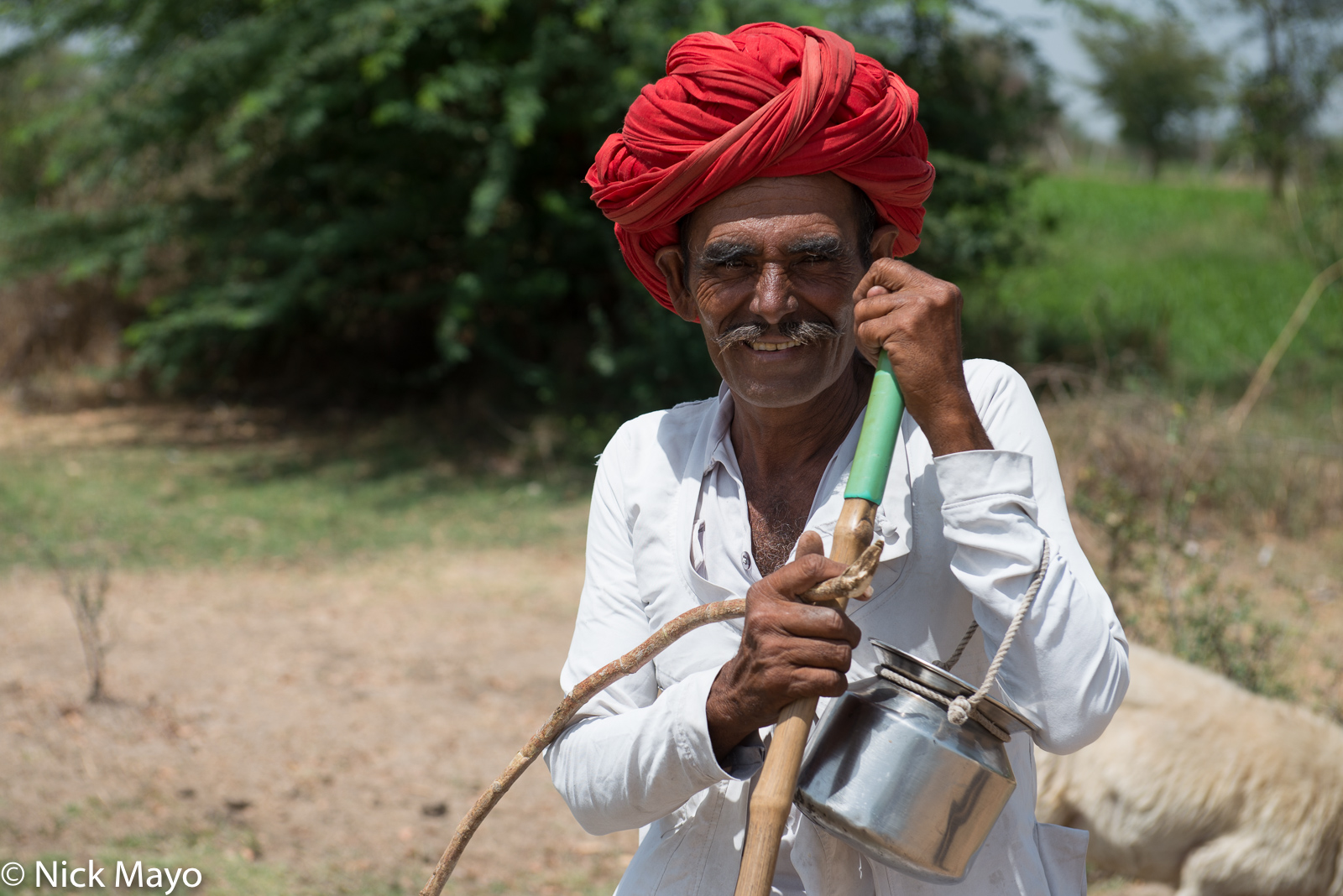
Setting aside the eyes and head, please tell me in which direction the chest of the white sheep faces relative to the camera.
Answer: to the viewer's left

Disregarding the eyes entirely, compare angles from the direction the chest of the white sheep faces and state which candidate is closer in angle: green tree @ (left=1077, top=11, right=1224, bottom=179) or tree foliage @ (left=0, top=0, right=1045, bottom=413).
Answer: the tree foliage

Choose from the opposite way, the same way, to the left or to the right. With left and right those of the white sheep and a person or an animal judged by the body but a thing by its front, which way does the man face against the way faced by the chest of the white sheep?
to the left

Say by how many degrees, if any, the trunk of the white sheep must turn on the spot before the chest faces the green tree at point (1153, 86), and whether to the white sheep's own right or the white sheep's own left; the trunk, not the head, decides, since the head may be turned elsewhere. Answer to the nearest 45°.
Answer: approximately 90° to the white sheep's own right

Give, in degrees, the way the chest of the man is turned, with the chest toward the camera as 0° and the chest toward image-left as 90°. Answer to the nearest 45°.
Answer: approximately 0°

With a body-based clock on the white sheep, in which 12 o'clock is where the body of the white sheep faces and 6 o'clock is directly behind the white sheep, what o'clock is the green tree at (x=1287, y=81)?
The green tree is roughly at 3 o'clock from the white sheep.

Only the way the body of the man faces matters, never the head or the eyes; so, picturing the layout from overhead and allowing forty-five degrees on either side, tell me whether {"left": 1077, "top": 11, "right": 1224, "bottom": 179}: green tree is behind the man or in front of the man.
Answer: behind
